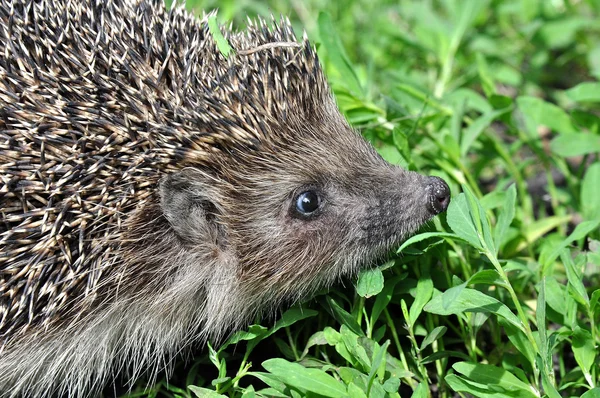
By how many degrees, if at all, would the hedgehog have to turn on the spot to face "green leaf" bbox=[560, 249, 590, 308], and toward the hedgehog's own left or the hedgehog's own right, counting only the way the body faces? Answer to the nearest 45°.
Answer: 0° — it already faces it

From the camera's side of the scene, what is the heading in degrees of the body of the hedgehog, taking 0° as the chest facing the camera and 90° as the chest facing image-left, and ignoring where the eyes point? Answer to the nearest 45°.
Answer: approximately 270°

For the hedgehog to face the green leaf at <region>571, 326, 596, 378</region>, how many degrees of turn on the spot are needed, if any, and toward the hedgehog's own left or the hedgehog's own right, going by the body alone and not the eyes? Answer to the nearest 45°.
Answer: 0° — it already faces it
